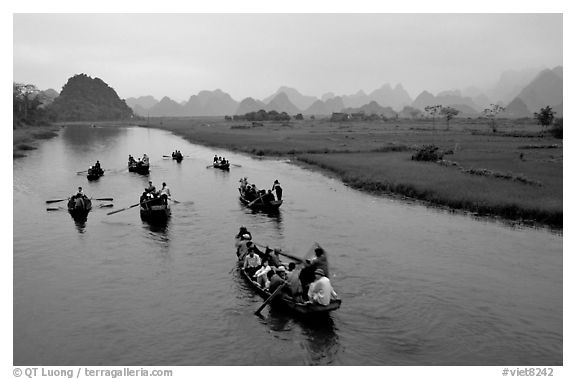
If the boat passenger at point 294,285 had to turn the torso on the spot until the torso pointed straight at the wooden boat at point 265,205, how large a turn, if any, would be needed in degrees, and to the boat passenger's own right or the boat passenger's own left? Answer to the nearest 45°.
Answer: approximately 45° to the boat passenger's own right

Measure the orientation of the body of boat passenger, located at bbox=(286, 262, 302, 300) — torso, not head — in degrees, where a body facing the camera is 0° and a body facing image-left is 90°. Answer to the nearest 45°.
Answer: approximately 135°

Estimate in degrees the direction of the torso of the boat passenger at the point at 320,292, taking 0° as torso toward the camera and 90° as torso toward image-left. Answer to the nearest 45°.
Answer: approximately 135°
